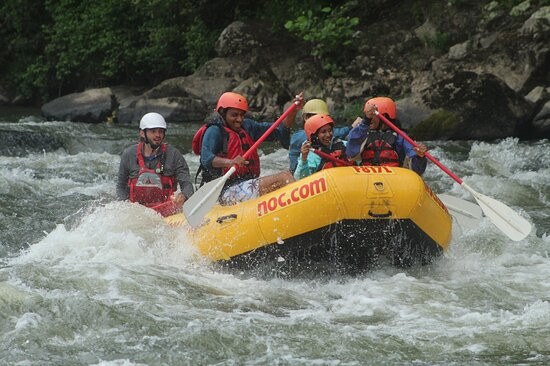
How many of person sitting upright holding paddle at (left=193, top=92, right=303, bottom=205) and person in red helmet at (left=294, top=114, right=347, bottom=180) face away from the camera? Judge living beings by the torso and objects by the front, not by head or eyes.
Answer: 0

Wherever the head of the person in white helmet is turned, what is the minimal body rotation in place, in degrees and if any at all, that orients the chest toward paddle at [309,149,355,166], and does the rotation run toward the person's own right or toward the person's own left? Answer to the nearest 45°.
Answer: approximately 45° to the person's own left

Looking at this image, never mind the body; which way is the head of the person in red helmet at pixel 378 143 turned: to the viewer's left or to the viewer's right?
to the viewer's left

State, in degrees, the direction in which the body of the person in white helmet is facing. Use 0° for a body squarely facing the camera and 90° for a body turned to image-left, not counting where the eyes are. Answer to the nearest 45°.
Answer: approximately 0°
